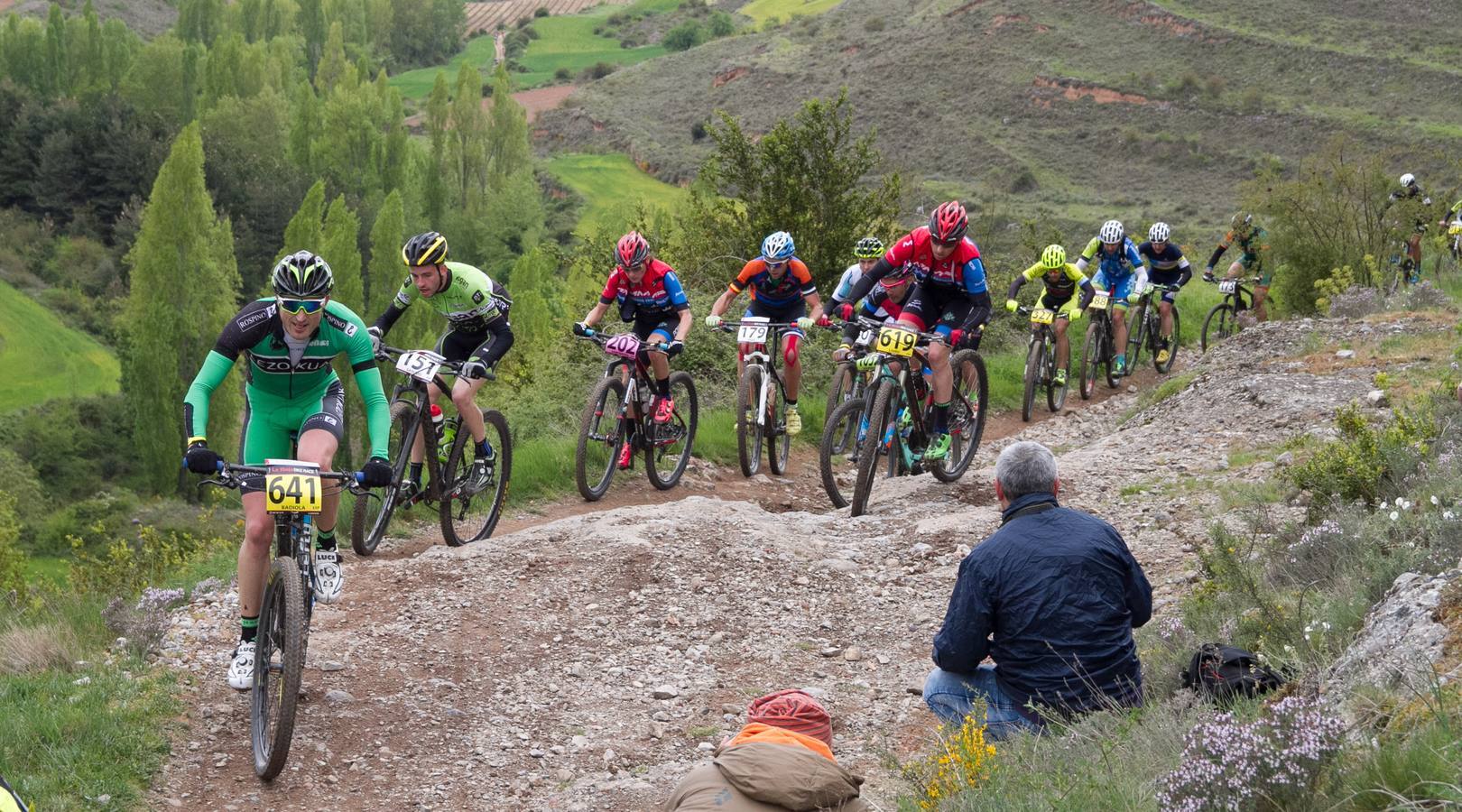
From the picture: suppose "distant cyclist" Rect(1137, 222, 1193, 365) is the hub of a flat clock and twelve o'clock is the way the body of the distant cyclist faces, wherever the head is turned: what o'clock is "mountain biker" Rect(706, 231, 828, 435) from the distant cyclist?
The mountain biker is roughly at 1 o'clock from the distant cyclist.

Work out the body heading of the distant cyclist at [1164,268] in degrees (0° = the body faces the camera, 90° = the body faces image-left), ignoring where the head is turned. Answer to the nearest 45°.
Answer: approximately 0°

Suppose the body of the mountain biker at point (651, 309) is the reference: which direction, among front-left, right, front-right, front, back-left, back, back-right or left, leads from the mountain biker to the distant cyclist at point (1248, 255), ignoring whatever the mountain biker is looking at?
back

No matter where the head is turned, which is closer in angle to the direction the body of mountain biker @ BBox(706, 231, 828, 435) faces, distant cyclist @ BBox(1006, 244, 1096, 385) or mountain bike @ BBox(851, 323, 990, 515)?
the mountain bike

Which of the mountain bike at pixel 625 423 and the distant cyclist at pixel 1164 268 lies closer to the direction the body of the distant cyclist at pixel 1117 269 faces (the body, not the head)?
the mountain bike

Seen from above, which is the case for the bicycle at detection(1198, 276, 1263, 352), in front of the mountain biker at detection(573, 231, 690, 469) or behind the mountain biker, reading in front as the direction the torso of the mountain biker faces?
behind

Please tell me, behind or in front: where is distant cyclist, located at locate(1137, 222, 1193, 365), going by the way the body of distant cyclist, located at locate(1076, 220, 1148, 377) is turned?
behind

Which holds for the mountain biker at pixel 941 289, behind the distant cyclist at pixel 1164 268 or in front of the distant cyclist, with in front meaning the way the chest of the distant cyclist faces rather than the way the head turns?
in front

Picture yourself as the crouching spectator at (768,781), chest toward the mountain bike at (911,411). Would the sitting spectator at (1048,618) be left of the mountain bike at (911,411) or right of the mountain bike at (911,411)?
right

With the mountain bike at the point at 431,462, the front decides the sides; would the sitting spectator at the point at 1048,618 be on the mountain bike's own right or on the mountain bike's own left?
on the mountain bike's own left
